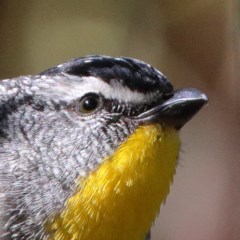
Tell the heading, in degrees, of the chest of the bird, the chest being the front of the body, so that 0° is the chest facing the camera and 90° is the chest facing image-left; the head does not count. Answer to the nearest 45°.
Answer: approximately 270°
